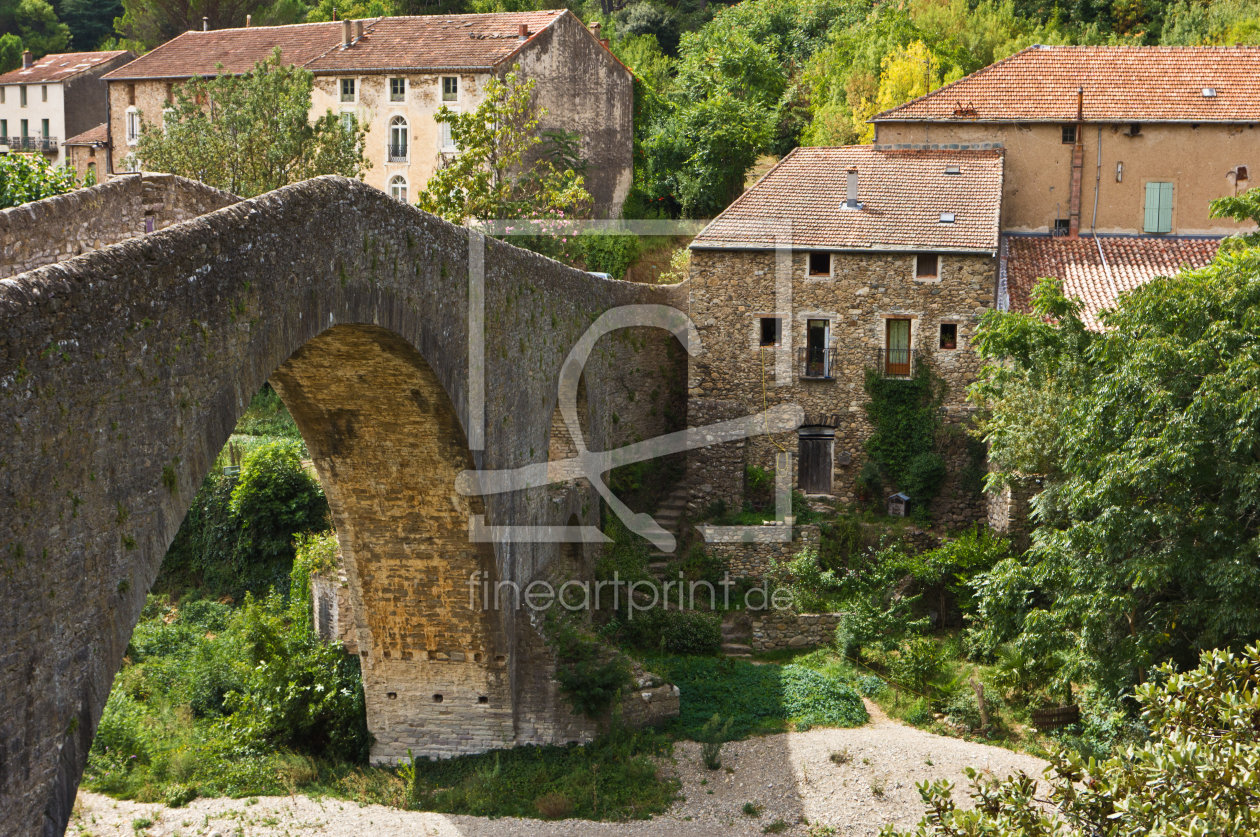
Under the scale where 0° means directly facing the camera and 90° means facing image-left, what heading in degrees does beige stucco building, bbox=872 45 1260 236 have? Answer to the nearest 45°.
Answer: approximately 0°

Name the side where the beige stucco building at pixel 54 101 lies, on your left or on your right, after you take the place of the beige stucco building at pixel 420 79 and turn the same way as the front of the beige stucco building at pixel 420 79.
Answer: on your right

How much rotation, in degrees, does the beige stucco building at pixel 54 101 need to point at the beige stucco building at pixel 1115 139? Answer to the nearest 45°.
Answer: approximately 90° to its left

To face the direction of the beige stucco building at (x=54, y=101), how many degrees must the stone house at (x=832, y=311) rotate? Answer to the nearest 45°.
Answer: approximately 135° to its right
